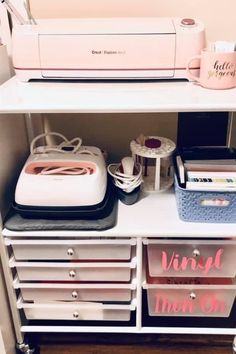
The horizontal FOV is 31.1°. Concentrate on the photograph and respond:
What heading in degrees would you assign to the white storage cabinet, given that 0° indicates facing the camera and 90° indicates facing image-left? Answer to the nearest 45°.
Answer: approximately 0°

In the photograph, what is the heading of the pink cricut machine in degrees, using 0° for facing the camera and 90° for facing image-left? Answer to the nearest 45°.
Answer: approximately 0°
